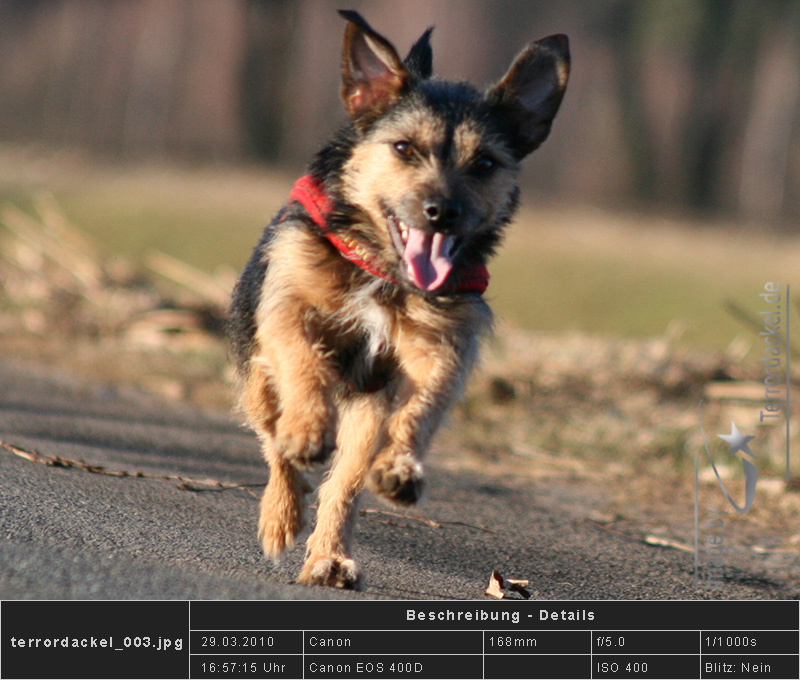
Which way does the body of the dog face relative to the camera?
toward the camera
